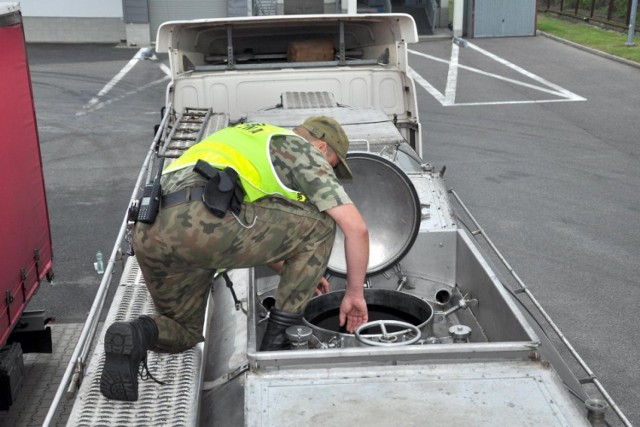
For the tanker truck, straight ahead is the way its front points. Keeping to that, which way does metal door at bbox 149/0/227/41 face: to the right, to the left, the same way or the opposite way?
the opposite way

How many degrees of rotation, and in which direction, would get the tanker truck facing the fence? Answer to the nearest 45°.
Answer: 0° — it already faces it

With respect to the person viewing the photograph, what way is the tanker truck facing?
facing away from the viewer

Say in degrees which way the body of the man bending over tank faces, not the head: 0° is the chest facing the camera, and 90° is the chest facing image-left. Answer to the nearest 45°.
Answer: approximately 225°

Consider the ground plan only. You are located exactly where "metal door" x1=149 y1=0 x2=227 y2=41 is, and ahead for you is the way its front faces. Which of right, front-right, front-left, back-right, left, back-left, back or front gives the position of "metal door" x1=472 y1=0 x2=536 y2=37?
left

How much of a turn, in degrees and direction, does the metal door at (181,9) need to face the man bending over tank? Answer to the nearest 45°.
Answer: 0° — it already faces them

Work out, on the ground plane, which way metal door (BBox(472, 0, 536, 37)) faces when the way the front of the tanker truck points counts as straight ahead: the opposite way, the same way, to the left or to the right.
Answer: the opposite way

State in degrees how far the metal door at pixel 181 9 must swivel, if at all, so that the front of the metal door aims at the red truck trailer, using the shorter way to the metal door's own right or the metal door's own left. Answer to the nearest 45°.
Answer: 0° — it already faces it

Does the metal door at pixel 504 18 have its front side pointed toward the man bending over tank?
yes

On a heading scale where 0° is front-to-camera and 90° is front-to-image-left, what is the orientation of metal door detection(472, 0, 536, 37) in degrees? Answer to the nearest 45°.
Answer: approximately 0°

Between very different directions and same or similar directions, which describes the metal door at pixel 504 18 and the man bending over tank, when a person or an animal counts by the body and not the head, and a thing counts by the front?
very different directions
